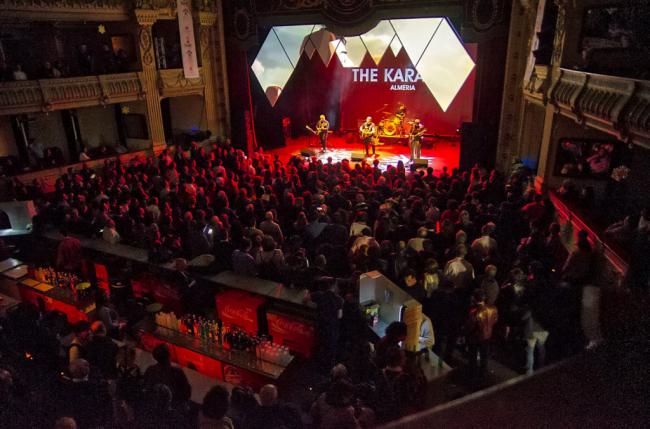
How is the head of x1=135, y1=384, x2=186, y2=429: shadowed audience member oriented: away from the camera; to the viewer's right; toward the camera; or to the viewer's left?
away from the camera

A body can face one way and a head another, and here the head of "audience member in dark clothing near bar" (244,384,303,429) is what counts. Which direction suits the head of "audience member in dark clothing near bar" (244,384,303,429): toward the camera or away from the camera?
away from the camera

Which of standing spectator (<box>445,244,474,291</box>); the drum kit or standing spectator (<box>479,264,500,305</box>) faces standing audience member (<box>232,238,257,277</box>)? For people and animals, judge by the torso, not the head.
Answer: the drum kit

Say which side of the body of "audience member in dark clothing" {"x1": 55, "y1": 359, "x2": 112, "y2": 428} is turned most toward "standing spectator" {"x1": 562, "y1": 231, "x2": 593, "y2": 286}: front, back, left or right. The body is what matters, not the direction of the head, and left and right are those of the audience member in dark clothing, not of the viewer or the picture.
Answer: right

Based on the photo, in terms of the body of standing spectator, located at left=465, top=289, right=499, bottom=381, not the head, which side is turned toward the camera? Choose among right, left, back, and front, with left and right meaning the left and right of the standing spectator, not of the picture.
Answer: back

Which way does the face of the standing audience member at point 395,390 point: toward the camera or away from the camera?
away from the camera

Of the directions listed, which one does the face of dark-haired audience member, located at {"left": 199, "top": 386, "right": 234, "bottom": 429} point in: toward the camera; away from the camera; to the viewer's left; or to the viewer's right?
away from the camera

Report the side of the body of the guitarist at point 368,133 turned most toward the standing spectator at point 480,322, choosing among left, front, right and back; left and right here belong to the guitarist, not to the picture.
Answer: front

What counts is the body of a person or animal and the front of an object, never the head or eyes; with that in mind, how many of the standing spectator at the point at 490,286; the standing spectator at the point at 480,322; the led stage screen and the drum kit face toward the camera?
2

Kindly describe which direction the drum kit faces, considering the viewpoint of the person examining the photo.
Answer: facing the viewer

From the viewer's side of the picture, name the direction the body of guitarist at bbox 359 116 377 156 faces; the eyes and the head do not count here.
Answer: toward the camera

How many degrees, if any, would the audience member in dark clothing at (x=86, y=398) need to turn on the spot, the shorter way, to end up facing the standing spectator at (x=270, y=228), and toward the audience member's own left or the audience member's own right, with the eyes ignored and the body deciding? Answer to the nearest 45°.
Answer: approximately 45° to the audience member's own right

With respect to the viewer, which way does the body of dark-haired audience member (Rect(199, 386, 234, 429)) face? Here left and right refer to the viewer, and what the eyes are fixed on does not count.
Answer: facing away from the viewer

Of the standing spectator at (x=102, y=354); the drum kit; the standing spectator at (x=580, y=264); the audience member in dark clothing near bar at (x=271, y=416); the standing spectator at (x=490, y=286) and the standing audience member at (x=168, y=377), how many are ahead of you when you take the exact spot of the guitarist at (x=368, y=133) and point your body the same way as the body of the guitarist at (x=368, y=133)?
5

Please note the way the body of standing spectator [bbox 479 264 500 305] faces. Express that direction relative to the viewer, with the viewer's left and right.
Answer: facing away from the viewer

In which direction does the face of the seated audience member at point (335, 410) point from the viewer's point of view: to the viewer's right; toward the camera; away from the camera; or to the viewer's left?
away from the camera

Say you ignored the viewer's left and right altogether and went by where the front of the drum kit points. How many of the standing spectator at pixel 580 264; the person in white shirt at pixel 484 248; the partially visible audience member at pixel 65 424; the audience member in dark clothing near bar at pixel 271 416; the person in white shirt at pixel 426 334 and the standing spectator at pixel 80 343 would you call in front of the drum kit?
6

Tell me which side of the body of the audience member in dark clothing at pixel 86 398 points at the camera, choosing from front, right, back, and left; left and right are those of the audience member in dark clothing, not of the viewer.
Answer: back

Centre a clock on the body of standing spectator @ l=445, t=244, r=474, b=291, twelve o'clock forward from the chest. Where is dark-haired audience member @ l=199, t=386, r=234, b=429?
The dark-haired audience member is roughly at 7 o'clock from the standing spectator.

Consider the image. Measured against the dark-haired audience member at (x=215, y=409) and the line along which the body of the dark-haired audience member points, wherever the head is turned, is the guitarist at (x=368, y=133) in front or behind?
in front

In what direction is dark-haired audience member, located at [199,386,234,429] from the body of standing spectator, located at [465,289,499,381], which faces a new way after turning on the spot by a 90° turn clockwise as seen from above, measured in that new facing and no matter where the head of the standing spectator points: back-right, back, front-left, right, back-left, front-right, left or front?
back-right

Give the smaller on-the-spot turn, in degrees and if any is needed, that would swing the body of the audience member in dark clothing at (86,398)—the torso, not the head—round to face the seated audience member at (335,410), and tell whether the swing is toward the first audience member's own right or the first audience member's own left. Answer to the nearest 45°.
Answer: approximately 135° to the first audience member's own right
